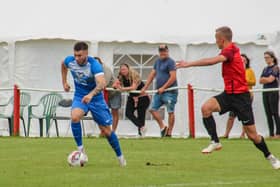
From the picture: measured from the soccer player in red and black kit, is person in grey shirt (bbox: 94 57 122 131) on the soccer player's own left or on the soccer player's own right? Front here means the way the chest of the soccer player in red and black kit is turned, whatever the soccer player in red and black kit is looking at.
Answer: on the soccer player's own right

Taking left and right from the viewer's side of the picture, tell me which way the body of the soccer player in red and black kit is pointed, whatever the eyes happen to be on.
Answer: facing to the left of the viewer

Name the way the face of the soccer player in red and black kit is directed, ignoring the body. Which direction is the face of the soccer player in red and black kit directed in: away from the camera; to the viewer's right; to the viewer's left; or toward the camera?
to the viewer's left

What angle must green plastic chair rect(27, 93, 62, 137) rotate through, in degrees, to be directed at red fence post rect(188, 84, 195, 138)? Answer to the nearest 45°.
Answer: approximately 90° to its left

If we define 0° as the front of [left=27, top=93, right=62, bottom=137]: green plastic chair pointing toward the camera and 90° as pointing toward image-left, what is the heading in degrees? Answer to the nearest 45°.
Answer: approximately 45°

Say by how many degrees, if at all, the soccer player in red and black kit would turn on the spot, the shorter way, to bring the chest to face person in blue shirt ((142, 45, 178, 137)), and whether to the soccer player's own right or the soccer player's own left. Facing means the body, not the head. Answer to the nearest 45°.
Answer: approximately 90° to the soccer player's own right

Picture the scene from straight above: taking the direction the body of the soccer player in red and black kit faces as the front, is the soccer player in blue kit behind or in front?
in front

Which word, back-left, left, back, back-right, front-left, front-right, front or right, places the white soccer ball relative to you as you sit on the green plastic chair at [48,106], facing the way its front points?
front-left

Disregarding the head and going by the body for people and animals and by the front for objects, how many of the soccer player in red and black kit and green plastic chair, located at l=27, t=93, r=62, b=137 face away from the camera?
0

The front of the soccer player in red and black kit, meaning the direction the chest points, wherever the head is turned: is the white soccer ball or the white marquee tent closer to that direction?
the white soccer ball
